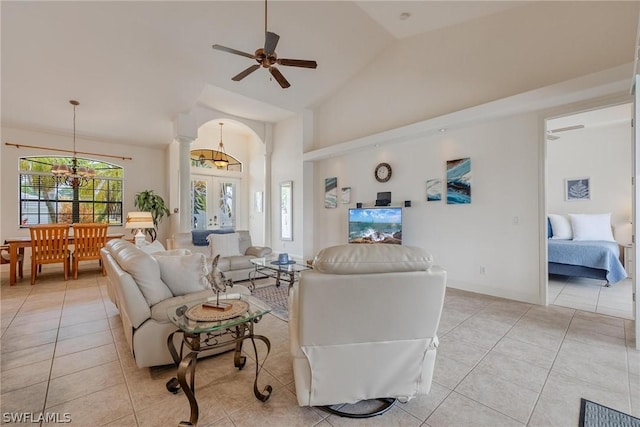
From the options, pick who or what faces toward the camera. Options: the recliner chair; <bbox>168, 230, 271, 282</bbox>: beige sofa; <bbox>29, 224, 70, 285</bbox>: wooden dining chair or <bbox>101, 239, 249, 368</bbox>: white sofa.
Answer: <bbox>168, 230, 271, 282</bbox>: beige sofa

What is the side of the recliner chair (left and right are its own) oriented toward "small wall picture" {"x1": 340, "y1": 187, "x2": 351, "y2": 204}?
front

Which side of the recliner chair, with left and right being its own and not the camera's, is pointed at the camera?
back

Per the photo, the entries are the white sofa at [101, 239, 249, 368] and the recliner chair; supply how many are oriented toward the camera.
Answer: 0

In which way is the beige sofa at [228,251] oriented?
toward the camera

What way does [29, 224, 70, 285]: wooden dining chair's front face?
away from the camera

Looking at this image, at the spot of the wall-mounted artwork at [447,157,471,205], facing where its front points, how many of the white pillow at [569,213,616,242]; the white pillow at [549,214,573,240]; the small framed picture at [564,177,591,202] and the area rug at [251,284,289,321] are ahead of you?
1

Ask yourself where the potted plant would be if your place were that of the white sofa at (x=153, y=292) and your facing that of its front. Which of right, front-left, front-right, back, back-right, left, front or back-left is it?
left

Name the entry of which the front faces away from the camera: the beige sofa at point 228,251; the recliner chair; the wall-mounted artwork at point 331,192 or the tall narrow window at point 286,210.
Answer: the recliner chair

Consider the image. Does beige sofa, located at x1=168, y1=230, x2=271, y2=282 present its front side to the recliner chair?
yes

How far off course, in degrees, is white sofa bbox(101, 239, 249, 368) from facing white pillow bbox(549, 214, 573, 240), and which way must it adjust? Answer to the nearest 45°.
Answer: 0° — it already faces it

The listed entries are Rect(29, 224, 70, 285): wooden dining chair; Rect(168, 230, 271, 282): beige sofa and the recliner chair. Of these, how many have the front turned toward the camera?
1

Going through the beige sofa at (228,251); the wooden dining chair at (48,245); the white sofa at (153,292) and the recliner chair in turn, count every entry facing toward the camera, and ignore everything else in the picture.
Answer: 1

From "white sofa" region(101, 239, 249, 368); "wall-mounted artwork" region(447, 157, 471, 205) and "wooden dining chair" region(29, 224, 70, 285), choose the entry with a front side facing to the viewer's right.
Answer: the white sofa

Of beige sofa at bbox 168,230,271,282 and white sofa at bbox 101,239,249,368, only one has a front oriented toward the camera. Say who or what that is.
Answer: beige sofa at bbox 168,230,271,282

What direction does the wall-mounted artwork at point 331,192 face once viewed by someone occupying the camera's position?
facing the viewer and to the left of the viewer

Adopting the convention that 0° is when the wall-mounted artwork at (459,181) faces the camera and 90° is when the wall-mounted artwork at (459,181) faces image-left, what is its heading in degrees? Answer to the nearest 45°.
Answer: approximately 45°
